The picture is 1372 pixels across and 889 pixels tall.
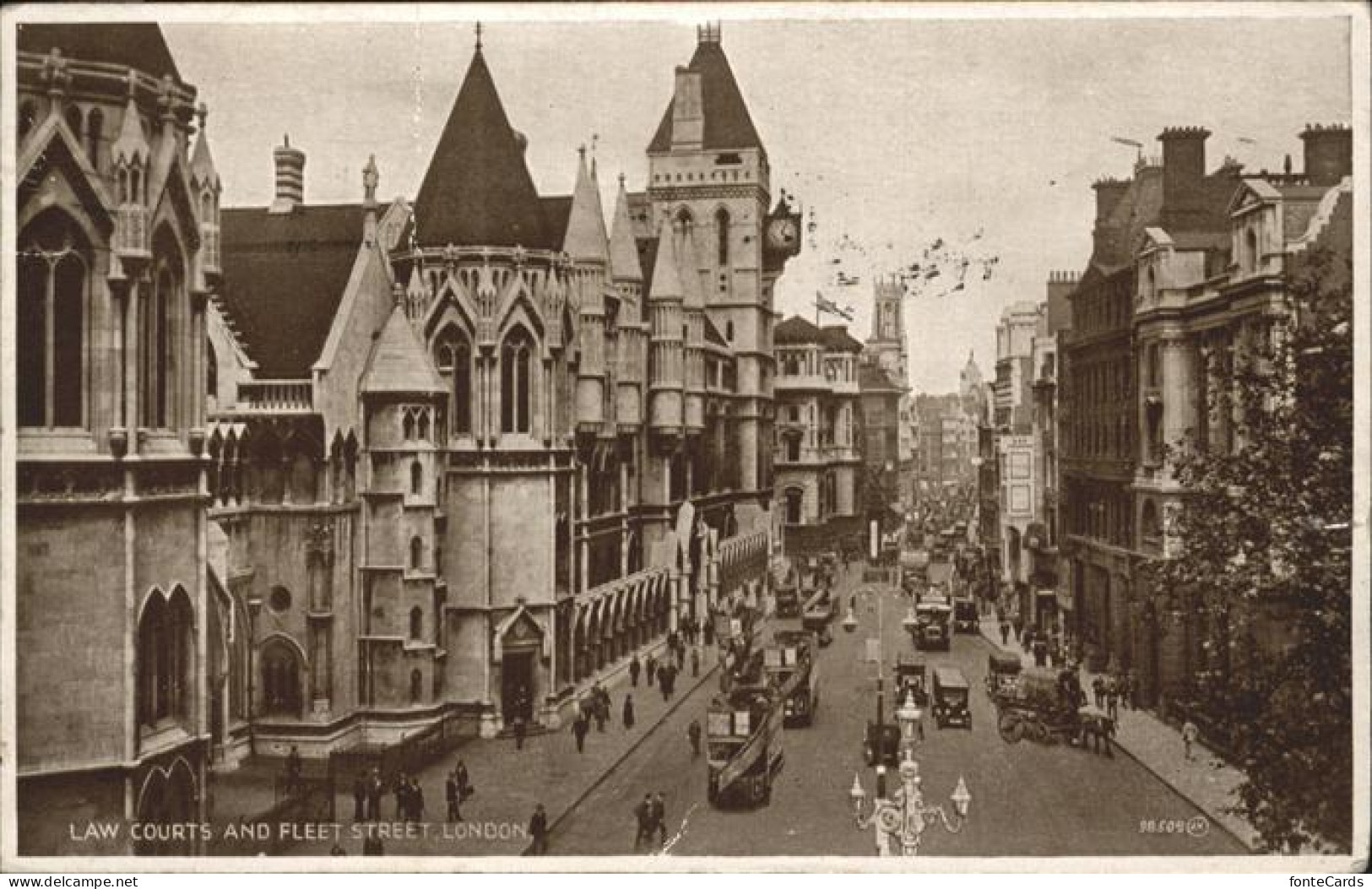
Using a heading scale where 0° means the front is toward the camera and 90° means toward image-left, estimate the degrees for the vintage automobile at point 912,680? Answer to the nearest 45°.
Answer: approximately 0°
